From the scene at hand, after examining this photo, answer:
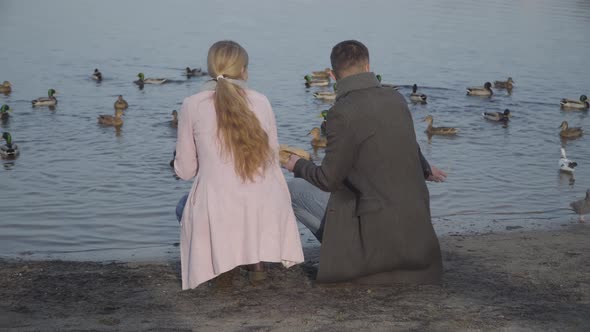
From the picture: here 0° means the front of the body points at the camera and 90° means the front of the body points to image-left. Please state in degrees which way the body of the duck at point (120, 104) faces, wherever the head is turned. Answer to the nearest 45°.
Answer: approximately 0°

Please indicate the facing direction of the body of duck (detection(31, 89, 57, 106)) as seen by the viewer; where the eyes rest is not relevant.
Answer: to the viewer's right

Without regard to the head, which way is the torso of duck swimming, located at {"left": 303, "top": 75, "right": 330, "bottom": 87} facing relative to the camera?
to the viewer's left

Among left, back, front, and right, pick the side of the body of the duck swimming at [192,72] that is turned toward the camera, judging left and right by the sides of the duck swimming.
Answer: left

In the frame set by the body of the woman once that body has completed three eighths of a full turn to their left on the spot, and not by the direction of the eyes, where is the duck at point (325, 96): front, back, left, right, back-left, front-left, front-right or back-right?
back-right

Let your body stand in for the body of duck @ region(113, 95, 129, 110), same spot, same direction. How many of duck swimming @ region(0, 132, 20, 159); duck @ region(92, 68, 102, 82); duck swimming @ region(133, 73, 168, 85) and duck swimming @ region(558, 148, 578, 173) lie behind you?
2

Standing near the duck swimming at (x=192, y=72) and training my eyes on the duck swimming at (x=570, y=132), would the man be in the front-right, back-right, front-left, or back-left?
front-right

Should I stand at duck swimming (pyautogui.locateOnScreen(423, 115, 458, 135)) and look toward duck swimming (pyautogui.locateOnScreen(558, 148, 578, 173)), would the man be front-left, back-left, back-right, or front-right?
front-right

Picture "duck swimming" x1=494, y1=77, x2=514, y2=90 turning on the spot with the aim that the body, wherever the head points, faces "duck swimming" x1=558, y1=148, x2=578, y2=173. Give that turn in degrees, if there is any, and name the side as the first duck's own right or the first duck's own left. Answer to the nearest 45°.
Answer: approximately 90° to the first duck's own right

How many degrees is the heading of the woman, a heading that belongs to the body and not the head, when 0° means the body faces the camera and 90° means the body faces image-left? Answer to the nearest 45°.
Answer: approximately 180°
